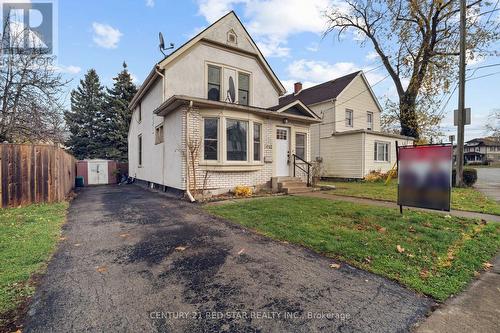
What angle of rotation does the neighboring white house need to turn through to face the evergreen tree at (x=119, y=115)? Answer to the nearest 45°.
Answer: approximately 135° to its right

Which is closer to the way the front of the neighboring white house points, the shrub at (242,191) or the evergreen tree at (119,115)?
the shrub

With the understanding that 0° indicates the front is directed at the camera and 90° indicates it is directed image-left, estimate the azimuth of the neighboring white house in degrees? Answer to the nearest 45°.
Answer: approximately 315°

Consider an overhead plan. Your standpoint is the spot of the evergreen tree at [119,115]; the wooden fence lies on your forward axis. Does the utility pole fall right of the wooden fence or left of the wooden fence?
left

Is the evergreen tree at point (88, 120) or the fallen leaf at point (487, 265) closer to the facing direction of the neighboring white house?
the fallen leaf

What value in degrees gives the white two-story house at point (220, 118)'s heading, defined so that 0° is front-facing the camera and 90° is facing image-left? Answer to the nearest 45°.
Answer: approximately 315°

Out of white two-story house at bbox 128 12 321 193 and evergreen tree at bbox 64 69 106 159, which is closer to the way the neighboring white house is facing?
the white two-story house

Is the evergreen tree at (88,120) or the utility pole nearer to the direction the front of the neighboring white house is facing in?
the utility pole

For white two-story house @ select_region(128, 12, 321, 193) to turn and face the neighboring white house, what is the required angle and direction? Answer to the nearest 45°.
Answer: approximately 90° to its left

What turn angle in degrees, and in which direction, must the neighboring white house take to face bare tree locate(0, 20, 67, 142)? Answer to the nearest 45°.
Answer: approximately 90° to its right

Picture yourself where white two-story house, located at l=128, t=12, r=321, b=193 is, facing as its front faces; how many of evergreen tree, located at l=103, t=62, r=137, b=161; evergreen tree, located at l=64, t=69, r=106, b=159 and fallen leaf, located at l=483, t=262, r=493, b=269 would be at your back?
2
